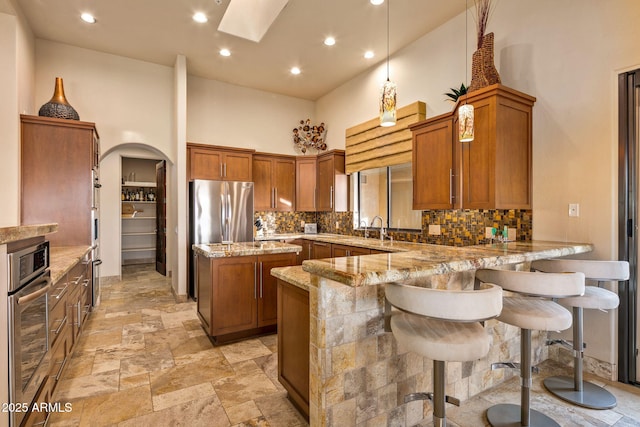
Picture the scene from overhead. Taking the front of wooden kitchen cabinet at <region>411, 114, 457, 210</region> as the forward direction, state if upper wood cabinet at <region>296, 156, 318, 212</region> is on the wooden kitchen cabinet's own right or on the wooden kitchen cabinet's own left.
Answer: on the wooden kitchen cabinet's own right

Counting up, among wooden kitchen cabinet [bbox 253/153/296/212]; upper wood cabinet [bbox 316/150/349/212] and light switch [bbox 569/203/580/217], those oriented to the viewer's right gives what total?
0

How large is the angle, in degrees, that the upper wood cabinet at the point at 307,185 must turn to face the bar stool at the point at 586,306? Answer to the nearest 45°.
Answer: approximately 45° to its left

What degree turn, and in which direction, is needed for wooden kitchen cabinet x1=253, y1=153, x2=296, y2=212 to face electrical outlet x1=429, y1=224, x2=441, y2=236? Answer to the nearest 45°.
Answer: approximately 45° to its left

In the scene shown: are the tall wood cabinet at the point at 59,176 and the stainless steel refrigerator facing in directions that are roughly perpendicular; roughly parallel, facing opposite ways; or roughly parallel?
roughly perpendicular

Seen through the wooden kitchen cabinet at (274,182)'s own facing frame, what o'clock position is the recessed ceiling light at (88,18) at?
The recessed ceiling light is roughly at 2 o'clock from the wooden kitchen cabinet.

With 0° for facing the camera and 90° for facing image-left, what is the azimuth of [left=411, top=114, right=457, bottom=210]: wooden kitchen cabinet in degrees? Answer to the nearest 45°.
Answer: approximately 45°

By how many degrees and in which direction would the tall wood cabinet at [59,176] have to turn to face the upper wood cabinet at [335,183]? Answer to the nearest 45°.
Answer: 0° — it already faces it

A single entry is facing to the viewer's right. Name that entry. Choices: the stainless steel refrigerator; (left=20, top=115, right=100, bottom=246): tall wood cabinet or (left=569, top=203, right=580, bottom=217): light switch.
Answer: the tall wood cabinet

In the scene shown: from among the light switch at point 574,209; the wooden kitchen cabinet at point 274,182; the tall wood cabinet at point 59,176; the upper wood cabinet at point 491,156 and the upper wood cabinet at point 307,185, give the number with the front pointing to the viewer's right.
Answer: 1

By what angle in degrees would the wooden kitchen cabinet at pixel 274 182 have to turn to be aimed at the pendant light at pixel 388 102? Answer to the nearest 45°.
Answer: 0° — it already faces it

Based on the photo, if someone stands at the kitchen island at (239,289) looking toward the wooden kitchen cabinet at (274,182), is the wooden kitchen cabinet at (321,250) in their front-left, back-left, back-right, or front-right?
front-right

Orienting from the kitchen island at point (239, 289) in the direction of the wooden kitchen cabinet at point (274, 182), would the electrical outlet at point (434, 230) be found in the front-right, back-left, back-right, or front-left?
front-right

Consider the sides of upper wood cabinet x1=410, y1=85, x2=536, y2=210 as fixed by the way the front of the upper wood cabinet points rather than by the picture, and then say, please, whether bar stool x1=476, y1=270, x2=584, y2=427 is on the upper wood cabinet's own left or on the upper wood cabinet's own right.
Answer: on the upper wood cabinet's own left

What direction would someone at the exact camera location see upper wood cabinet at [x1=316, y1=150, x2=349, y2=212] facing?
facing the viewer and to the left of the viewer

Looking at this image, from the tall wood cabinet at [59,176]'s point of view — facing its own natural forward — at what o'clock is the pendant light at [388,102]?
The pendant light is roughly at 2 o'clock from the tall wood cabinet.

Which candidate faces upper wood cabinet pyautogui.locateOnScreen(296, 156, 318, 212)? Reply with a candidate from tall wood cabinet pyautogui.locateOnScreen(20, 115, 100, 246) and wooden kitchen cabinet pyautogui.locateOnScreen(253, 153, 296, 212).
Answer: tall wood cabinet pyautogui.locateOnScreen(20, 115, 100, 246)

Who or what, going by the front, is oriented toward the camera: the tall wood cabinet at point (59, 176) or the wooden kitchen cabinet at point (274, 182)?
the wooden kitchen cabinet

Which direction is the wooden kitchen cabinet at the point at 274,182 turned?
toward the camera

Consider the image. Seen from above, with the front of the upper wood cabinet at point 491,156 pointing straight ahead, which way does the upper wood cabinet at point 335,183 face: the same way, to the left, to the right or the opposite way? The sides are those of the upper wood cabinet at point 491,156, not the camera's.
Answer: the same way

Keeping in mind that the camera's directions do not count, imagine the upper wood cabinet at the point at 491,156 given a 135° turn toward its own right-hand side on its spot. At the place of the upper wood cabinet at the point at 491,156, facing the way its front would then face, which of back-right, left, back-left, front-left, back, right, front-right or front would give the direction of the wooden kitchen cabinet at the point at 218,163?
left
